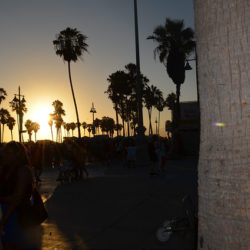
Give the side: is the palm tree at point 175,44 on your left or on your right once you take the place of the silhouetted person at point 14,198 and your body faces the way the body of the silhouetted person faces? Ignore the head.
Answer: on your right
